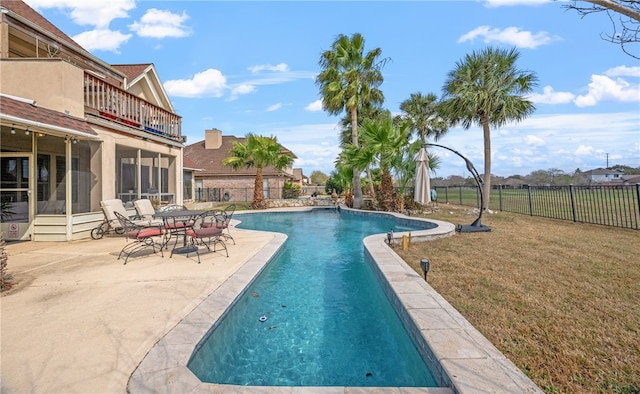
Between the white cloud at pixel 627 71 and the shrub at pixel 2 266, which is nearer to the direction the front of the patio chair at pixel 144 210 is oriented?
the white cloud

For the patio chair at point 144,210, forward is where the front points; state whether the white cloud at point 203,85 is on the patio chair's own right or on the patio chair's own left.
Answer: on the patio chair's own left

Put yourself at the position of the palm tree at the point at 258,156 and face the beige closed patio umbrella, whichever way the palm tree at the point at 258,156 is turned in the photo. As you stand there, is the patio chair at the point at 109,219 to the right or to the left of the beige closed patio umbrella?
right

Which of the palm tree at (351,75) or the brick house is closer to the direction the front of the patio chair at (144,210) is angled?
the palm tree
